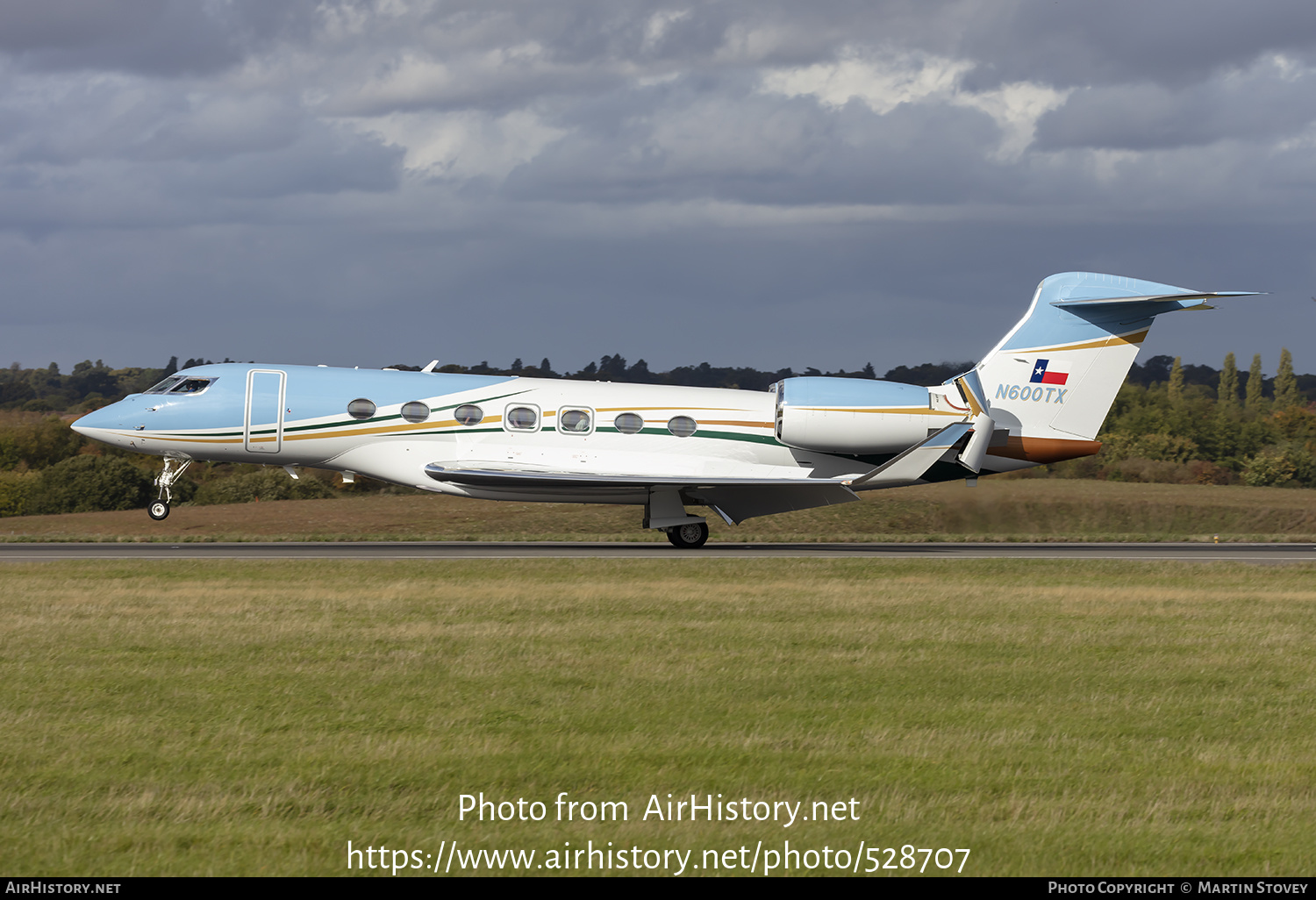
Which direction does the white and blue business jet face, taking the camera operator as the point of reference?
facing to the left of the viewer
